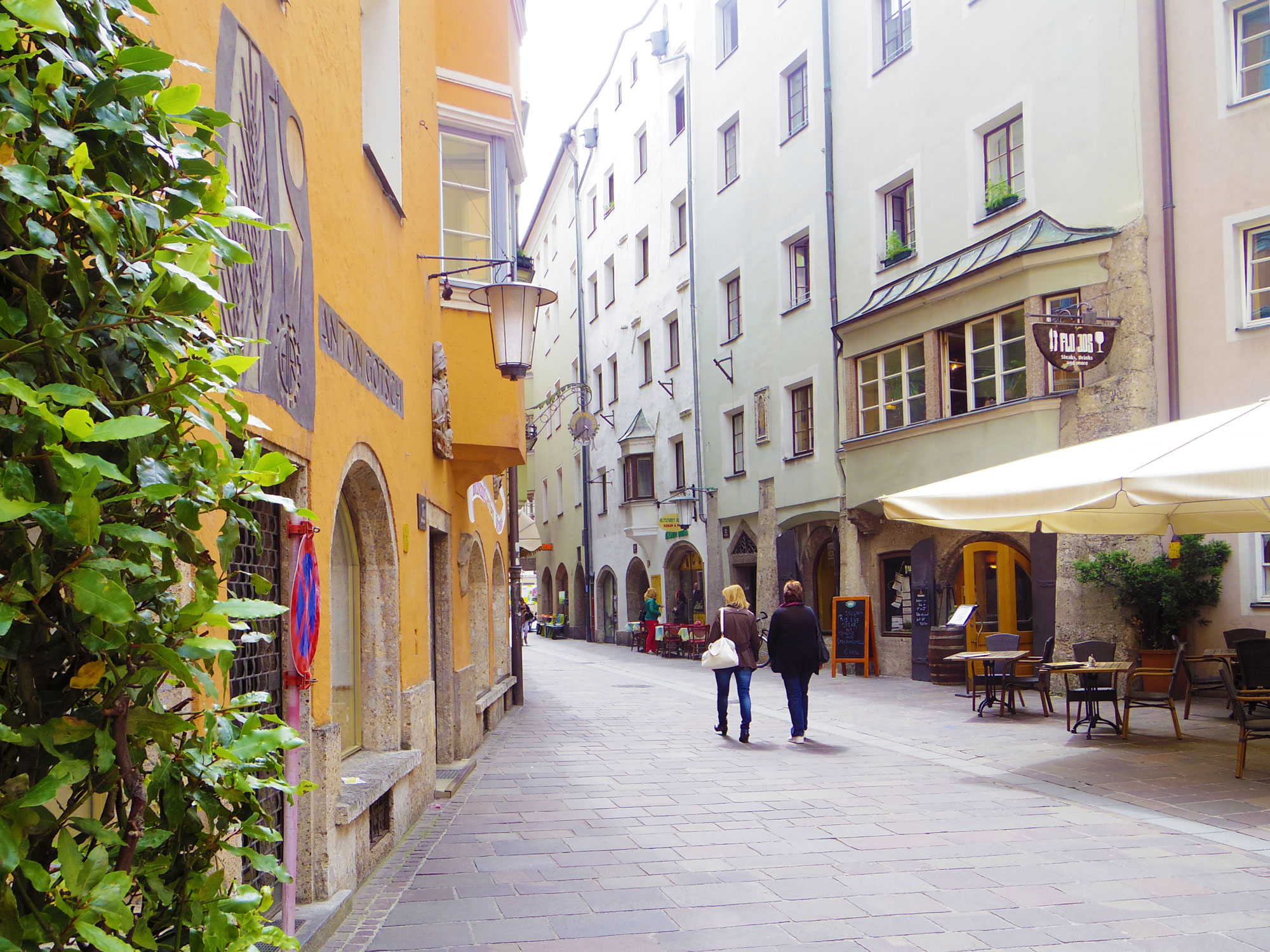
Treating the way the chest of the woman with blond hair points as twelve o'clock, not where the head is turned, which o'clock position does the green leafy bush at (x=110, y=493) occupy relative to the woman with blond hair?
The green leafy bush is roughly at 6 o'clock from the woman with blond hair.

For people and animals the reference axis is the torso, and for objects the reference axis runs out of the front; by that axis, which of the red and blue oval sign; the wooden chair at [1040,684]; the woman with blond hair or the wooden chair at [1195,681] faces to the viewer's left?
the wooden chair at [1040,684]

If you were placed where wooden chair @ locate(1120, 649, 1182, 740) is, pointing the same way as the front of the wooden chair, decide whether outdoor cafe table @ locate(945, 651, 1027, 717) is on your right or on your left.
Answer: on your right

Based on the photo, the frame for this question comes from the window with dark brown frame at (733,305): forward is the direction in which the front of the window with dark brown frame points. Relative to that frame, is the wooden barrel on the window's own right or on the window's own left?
on the window's own left

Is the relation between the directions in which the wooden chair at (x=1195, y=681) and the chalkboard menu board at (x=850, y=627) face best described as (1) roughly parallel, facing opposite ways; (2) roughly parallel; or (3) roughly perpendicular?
roughly perpendicular

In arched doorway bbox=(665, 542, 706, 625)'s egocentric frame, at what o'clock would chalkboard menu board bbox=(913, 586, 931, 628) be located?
The chalkboard menu board is roughly at 10 o'clock from the arched doorway.

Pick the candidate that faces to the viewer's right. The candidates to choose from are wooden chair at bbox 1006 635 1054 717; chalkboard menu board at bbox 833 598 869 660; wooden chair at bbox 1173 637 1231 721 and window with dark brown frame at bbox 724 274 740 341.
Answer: wooden chair at bbox 1173 637 1231 721

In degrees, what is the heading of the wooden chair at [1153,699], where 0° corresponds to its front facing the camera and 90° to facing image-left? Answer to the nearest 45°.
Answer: approximately 90°

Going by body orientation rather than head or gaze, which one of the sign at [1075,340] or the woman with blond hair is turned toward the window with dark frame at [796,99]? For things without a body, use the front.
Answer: the woman with blond hair

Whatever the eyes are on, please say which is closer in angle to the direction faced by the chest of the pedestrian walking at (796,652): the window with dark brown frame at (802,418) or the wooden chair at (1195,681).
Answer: the window with dark brown frame

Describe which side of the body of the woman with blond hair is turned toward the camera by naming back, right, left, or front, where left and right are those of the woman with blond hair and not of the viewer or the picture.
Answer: back

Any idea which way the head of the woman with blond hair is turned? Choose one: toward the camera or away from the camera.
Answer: away from the camera

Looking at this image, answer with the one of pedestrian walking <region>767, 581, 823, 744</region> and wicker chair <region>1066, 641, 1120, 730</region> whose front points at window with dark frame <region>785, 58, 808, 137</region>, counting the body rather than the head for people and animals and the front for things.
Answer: the pedestrian walking

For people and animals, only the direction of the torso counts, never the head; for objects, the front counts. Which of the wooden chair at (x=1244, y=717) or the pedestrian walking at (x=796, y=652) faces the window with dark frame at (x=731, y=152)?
the pedestrian walking
